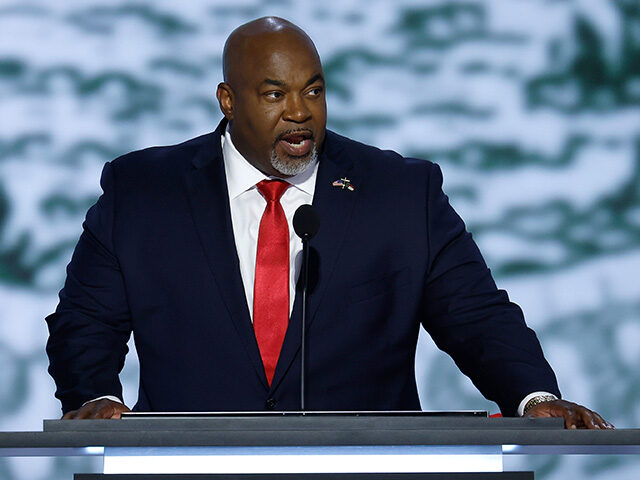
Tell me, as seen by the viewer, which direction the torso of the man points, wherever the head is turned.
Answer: toward the camera

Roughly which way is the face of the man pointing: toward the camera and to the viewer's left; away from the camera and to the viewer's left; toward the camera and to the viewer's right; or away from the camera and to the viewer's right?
toward the camera and to the viewer's right

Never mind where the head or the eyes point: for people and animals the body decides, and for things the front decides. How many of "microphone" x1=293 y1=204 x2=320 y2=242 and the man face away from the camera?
1

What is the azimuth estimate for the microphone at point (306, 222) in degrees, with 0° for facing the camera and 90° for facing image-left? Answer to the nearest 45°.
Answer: approximately 180°

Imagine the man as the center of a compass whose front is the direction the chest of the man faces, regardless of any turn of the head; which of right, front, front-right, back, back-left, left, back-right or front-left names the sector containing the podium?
front

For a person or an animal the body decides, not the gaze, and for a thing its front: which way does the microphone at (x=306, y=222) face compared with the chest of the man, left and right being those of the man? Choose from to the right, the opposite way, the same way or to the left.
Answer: the opposite way
